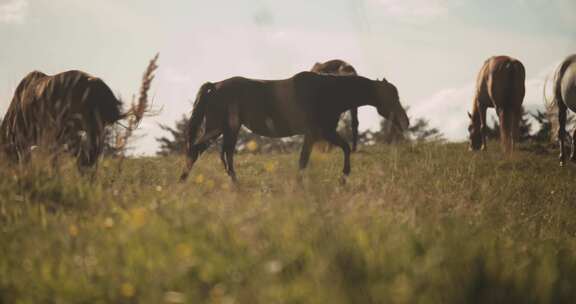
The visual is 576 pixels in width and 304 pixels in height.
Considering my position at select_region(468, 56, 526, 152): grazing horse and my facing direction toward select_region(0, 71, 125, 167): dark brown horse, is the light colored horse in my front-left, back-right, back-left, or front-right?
back-left

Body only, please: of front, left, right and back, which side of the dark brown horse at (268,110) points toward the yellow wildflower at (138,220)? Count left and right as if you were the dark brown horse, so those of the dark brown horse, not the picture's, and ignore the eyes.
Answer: right

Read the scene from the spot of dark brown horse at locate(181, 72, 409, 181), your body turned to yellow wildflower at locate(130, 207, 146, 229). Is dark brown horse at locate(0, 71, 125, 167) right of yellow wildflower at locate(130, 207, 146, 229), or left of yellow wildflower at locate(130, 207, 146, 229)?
right

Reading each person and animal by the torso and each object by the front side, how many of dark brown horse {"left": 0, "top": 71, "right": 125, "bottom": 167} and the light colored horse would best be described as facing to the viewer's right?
2

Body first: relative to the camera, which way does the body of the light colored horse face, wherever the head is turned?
to the viewer's right

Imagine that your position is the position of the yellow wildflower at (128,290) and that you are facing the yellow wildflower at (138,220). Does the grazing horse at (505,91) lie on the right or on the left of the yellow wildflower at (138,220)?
right

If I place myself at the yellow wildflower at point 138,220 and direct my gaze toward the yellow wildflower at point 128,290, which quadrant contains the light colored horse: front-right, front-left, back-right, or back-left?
back-left

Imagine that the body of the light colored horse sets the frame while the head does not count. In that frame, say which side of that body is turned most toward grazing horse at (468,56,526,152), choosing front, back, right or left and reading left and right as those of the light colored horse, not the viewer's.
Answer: back

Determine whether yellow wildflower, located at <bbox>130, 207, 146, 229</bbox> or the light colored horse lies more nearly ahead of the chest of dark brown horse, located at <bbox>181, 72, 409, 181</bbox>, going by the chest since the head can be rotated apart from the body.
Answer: the light colored horse

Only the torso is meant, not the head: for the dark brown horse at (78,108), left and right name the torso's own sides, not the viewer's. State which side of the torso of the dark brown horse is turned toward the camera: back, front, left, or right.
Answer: right

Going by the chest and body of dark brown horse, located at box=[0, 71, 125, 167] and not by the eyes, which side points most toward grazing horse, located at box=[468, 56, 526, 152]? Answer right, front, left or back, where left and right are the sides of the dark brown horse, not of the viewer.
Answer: front

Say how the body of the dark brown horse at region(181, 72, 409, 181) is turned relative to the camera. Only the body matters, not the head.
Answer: to the viewer's right

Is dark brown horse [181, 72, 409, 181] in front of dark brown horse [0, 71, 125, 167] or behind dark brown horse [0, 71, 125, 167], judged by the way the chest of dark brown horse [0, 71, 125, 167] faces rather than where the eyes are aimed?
in front
